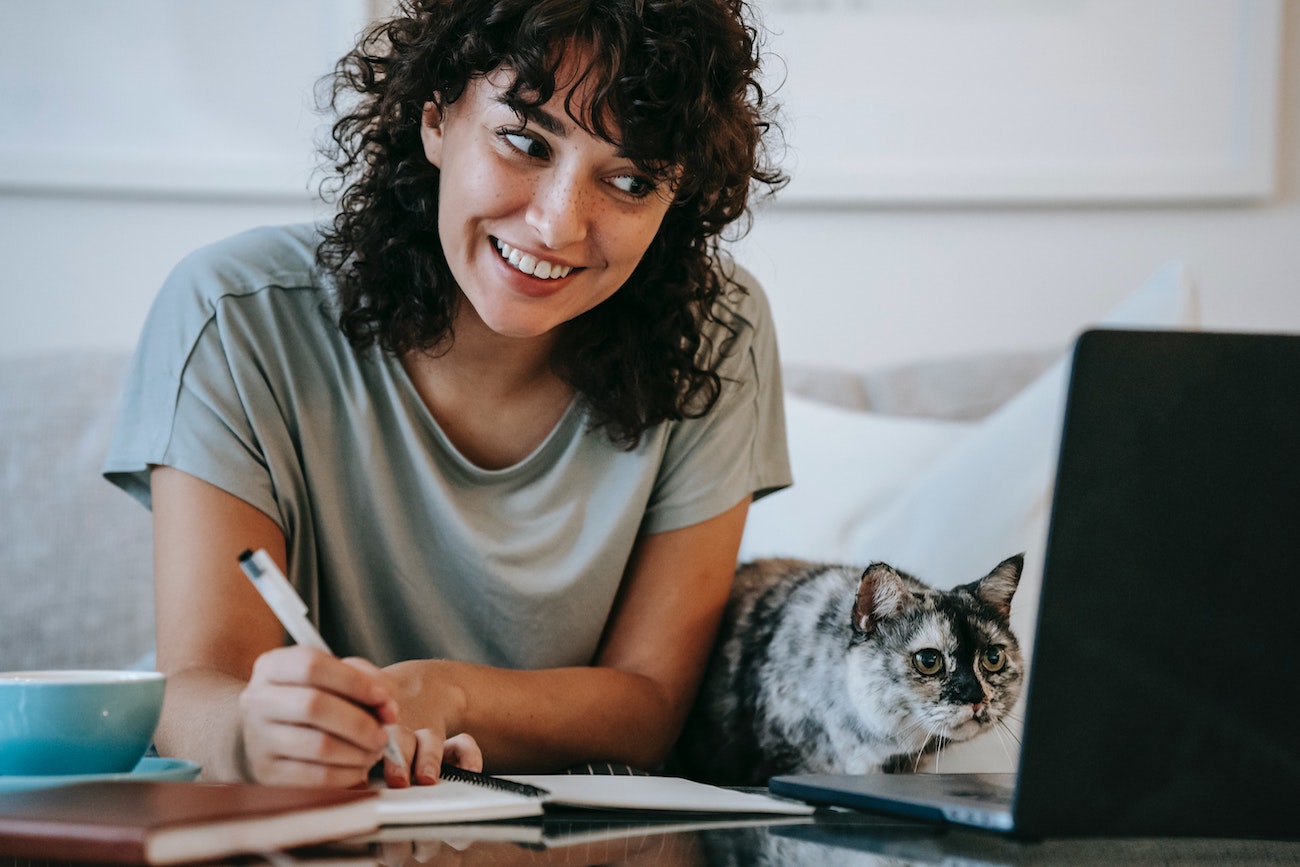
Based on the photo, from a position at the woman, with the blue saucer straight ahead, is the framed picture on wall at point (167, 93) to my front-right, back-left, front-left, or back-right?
back-right

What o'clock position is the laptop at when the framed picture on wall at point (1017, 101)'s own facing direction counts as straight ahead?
The laptop is roughly at 12 o'clock from the framed picture on wall.

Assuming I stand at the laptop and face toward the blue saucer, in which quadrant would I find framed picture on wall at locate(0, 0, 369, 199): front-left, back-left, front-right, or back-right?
front-right

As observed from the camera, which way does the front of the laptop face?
facing away from the viewer and to the left of the viewer

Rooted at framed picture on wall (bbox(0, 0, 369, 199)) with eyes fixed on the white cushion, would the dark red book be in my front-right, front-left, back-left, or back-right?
front-right

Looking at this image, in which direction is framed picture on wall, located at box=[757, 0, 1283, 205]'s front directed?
toward the camera

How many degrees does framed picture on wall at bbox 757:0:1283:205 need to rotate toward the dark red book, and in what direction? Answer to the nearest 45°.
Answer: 0° — it already faces it

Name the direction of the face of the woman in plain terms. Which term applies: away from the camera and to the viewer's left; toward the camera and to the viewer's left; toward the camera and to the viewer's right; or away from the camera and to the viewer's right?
toward the camera and to the viewer's right

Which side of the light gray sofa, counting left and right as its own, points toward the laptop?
front

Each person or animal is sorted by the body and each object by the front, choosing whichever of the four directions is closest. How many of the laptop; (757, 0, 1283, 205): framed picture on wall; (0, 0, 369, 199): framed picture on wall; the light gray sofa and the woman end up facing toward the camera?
4

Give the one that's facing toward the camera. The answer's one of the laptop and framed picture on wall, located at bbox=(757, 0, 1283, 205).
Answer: the framed picture on wall

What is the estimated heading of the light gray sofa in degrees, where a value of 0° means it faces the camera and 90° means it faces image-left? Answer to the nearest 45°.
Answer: approximately 0°

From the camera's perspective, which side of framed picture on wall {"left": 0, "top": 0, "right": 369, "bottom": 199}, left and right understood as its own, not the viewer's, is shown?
front

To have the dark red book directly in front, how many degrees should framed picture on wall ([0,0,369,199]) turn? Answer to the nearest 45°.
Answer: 0° — it already faces it

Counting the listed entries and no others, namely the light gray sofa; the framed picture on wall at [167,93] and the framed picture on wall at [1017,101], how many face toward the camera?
3

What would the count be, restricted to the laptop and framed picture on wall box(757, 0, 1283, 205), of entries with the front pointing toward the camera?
1

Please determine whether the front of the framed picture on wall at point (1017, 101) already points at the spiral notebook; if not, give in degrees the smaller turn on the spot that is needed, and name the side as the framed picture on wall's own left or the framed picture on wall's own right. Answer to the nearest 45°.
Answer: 0° — it already faces it
